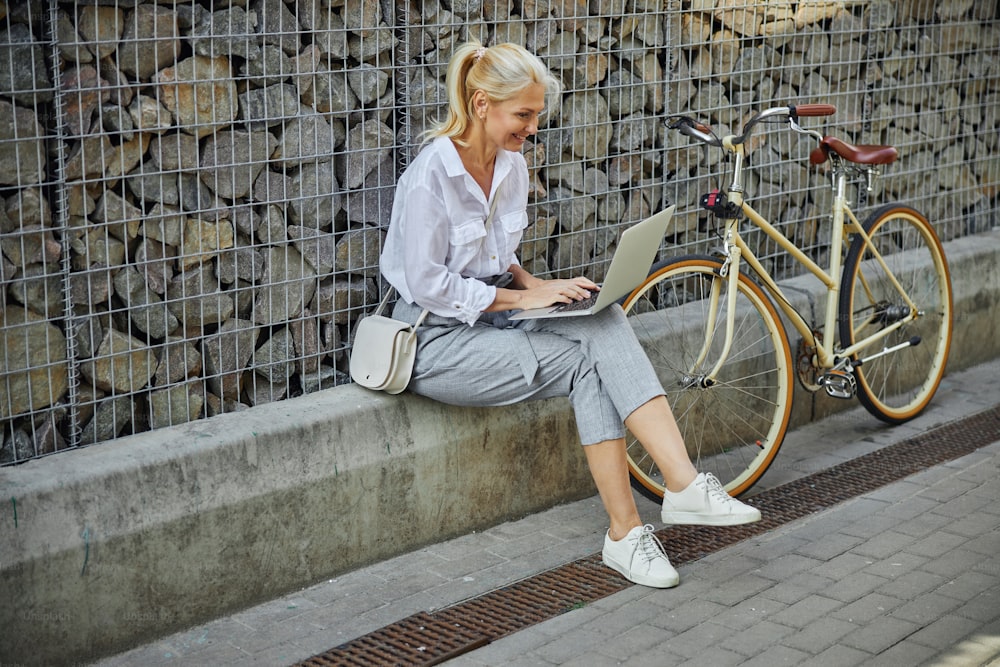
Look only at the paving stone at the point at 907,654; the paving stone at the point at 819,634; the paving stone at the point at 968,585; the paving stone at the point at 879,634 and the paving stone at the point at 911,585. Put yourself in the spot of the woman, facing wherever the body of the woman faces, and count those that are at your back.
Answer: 0

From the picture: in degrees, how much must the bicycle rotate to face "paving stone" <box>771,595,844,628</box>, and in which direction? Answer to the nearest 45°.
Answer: approximately 45° to its left

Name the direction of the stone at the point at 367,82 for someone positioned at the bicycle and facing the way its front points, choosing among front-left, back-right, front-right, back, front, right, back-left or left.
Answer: front

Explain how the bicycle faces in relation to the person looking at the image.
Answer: facing the viewer and to the left of the viewer

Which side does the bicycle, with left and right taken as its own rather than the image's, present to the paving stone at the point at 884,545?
left

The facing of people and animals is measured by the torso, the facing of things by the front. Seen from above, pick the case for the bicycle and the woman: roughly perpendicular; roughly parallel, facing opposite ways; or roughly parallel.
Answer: roughly perpendicular

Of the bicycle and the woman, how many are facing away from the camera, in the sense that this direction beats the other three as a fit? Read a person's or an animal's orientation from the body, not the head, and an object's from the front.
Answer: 0

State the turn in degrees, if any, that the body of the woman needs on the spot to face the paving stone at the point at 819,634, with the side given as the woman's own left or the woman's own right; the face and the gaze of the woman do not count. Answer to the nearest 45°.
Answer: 0° — they already face it

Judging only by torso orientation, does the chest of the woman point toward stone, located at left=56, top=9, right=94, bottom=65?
no

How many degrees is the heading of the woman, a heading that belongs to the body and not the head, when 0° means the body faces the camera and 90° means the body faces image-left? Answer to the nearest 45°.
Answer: approximately 315°

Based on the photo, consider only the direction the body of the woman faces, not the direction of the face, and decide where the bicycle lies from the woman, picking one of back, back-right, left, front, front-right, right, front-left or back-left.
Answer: left

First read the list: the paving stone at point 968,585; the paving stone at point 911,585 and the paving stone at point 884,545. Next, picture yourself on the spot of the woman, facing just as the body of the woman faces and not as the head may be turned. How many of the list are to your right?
0

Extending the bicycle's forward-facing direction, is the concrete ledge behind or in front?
in front
